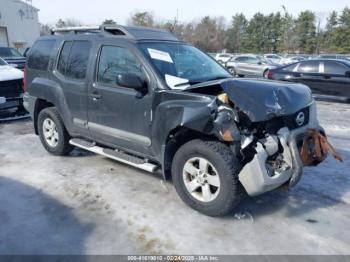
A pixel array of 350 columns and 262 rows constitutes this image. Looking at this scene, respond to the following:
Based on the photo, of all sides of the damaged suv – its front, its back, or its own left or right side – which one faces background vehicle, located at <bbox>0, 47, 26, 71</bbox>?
back

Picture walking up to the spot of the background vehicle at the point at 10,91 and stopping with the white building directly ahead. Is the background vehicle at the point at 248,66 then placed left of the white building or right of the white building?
right

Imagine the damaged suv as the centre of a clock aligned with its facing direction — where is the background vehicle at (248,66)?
The background vehicle is roughly at 8 o'clock from the damaged suv.

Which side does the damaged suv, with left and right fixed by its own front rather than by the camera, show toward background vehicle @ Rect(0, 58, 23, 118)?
back

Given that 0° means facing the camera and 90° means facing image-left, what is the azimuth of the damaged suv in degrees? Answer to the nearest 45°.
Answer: approximately 315°

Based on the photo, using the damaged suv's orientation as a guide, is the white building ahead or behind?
behind

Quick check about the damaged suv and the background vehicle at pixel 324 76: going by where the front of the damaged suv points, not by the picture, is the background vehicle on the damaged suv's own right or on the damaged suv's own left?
on the damaged suv's own left
